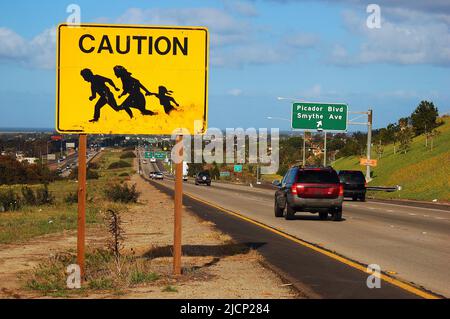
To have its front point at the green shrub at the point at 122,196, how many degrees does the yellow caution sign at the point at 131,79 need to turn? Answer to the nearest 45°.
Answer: approximately 180°

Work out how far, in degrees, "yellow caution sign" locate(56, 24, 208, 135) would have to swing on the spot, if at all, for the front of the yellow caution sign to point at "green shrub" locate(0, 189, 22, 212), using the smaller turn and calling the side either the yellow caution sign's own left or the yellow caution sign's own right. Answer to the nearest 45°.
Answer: approximately 180°

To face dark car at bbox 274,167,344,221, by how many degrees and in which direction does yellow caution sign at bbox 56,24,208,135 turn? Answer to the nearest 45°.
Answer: approximately 135° to its left

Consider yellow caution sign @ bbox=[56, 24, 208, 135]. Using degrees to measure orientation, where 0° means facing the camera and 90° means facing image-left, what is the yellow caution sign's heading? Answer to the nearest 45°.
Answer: approximately 0°
